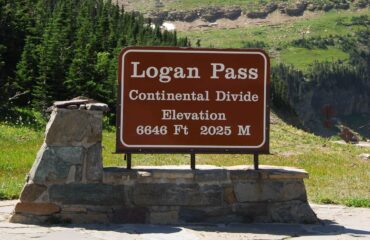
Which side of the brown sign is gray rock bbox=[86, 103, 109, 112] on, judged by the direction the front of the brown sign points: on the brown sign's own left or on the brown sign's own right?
on the brown sign's own right

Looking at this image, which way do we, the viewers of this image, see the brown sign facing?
facing the viewer
